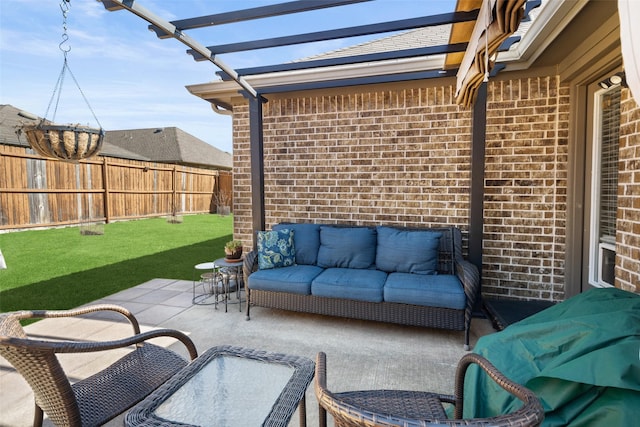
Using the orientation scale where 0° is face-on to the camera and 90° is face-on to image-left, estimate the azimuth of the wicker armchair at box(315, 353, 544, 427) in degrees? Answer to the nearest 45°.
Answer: approximately 135°

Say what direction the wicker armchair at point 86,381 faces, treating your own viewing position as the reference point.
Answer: facing away from the viewer and to the right of the viewer

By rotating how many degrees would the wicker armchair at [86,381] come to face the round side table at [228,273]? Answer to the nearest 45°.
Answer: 0° — it already faces it

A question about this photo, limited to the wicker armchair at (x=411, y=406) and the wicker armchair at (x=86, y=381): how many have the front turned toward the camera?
0

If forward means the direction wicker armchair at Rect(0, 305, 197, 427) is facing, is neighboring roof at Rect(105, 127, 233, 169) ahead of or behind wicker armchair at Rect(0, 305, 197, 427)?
ahead

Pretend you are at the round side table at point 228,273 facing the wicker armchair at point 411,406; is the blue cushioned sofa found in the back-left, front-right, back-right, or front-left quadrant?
front-left

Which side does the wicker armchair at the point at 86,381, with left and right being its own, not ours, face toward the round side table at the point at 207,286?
front

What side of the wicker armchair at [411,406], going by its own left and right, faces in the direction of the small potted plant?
front
